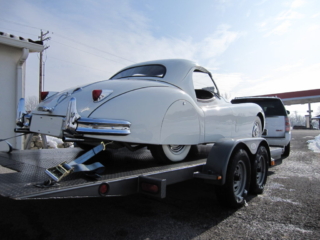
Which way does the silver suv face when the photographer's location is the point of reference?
facing away from the viewer

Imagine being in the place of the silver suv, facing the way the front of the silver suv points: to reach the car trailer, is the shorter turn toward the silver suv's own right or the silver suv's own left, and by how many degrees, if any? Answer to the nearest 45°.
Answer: approximately 180°

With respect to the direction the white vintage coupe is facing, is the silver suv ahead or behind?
ahead

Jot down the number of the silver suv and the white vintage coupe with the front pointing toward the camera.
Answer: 0

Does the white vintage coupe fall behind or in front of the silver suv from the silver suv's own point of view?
behind

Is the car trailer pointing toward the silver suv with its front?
yes

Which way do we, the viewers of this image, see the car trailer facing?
facing away from the viewer and to the right of the viewer

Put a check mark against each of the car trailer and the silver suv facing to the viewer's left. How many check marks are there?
0
